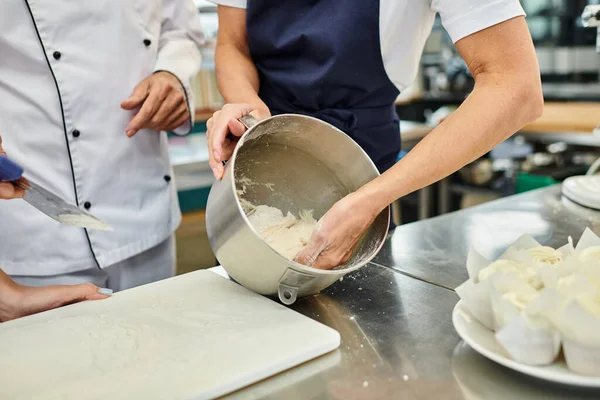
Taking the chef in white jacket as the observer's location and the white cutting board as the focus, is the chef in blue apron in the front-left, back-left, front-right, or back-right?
front-left

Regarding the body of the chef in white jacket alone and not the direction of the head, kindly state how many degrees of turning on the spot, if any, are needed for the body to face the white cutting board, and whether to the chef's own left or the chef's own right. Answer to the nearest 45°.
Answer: approximately 45° to the chef's own right

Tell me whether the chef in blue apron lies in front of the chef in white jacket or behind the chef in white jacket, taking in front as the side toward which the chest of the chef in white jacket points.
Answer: in front

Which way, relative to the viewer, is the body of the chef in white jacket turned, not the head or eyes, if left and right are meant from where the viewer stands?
facing the viewer and to the right of the viewer

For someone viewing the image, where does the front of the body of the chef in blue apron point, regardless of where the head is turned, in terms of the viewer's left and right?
facing the viewer and to the left of the viewer

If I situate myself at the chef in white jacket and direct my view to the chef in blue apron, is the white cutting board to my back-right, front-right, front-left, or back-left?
front-right

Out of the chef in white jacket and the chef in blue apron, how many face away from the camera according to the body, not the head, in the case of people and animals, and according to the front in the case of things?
0

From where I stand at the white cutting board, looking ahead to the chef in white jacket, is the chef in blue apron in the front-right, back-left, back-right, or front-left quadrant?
front-right
